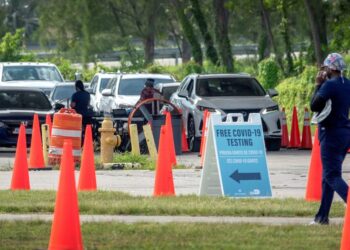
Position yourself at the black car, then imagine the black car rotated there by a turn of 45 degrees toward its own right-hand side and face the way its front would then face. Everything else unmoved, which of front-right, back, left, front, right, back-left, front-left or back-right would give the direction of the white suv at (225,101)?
back-left

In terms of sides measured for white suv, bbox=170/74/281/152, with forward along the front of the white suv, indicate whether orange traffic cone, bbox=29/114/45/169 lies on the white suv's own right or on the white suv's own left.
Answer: on the white suv's own right

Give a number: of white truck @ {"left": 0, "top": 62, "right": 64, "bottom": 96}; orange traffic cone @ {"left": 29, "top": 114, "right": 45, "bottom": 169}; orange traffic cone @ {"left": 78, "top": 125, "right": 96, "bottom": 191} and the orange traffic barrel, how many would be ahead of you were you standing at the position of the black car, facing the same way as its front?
3

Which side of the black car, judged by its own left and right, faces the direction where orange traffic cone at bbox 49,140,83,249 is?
front

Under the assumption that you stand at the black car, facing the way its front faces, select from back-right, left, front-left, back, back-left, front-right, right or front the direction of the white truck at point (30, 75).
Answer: back

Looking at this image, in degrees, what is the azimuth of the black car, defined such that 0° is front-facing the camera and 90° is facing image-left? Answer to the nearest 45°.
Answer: approximately 0°

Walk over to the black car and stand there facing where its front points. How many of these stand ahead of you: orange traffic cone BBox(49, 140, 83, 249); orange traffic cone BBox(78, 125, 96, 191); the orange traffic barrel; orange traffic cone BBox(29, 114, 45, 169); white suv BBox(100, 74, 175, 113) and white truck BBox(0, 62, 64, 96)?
4

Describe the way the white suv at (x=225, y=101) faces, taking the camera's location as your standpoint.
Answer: facing the viewer and to the right of the viewer

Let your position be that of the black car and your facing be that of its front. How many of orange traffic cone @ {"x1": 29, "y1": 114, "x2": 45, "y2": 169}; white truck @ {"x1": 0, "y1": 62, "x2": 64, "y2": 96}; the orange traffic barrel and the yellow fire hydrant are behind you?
1

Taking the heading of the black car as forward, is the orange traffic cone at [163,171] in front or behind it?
in front

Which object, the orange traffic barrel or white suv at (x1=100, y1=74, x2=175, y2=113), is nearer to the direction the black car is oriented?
the orange traffic barrel

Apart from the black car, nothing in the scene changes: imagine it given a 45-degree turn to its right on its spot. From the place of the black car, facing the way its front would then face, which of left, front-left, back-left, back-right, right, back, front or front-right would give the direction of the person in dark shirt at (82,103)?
left
